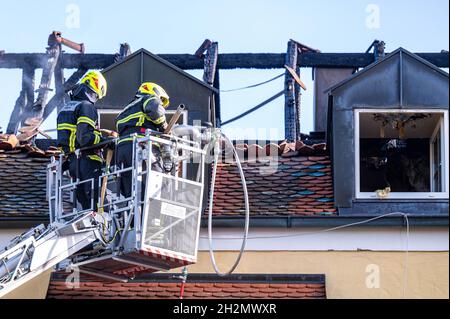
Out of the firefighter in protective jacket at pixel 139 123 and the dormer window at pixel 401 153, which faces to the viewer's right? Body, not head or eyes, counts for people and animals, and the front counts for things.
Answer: the firefighter in protective jacket

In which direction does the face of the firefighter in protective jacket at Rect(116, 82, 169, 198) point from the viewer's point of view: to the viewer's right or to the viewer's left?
to the viewer's right

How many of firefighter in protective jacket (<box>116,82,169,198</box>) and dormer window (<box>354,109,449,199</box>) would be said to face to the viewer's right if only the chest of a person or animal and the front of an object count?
1

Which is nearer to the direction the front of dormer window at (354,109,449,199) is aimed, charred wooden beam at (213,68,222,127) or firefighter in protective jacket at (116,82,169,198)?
the firefighter in protective jacket

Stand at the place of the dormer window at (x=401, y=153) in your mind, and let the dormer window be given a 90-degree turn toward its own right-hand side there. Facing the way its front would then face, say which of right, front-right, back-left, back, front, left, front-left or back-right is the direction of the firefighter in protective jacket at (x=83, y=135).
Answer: front-left

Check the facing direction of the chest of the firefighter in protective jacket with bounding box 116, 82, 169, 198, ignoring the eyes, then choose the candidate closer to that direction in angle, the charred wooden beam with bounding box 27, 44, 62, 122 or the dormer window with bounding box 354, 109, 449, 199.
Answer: the dormer window

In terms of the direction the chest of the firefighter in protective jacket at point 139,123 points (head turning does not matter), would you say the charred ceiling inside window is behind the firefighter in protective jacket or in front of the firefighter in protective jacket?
in front

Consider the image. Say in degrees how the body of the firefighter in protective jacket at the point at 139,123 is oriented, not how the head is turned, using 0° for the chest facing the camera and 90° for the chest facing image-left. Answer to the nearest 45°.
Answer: approximately 270°
